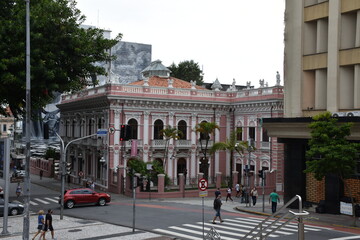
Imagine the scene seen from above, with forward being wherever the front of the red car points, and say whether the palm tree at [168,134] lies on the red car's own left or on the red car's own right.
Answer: on the red car's own left

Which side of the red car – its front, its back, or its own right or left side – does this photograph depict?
right

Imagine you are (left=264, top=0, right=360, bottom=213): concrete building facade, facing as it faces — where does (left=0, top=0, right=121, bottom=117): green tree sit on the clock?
The green tree is roughly at 1 o'clock from the concrete building facade.

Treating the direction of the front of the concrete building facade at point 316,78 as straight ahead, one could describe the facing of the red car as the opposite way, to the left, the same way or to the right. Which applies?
the opposite way

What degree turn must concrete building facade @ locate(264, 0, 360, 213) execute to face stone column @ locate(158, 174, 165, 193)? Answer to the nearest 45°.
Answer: approximately 90° to its right

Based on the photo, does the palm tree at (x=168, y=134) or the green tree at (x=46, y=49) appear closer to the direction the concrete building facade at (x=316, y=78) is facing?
the green tree

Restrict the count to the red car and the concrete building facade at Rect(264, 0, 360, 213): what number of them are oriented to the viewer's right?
1

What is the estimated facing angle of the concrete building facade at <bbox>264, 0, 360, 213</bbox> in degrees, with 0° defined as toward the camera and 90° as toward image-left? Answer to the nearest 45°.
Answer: approximately 45°
